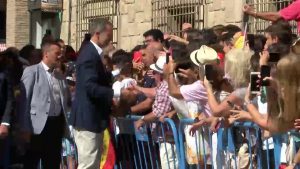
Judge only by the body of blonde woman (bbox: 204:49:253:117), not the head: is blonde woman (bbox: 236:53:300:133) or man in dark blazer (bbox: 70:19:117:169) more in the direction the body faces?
the man in dark blazer

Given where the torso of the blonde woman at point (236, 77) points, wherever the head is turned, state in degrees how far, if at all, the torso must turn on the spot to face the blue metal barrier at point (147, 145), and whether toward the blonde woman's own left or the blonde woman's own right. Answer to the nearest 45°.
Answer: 0° — they already face it

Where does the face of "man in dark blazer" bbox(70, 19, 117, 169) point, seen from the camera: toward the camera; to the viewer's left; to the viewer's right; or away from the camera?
to the viewer's right

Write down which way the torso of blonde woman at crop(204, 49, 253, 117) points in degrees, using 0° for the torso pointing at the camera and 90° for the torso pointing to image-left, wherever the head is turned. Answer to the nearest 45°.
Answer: approximately 135°

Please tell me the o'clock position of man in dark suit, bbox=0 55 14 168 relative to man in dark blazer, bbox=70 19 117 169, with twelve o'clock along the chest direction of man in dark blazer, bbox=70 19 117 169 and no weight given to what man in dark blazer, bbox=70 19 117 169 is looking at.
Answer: man in dark suit, bbox=0 55 14 168 is roughly at 7 o'clock from man in dark blazer, bbox=70 19 117 169.

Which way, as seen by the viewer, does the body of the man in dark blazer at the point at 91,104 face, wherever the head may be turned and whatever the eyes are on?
to the viewer's right

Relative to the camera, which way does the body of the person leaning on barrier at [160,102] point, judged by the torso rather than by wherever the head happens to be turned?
to the viewer's left

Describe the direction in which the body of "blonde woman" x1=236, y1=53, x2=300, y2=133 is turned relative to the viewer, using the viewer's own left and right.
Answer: facing away from the viewer and to the left of the viewer

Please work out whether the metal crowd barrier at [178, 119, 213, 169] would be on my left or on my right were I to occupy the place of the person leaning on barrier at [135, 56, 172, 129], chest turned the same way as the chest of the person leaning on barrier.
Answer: on my left

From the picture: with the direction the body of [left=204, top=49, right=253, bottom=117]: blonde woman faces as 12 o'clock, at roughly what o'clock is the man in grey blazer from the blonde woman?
The man in grey blazer is roughly at 12 o'clock from the blonde woman.

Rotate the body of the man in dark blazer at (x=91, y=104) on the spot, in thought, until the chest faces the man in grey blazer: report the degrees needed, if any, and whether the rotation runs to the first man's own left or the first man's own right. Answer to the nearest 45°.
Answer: approximately 135° to the first man's own left

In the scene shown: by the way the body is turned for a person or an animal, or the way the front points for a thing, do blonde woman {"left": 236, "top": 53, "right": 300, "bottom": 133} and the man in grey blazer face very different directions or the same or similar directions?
very different directions
